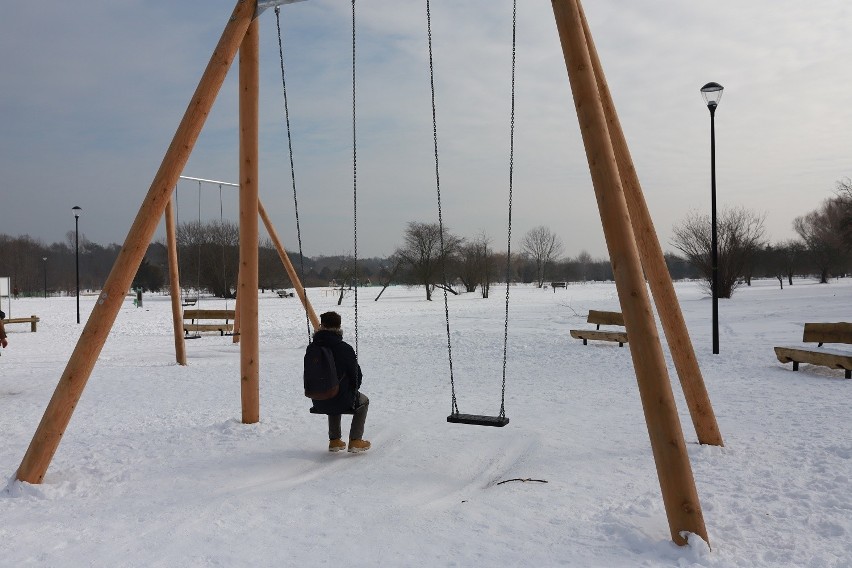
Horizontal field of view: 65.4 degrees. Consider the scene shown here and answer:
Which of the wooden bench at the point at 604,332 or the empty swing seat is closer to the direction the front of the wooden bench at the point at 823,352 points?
the empty swing seat

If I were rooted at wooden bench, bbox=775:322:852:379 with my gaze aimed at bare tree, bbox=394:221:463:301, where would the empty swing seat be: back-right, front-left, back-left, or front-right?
back-left

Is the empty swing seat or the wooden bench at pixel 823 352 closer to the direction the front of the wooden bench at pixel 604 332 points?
the empty swing seat

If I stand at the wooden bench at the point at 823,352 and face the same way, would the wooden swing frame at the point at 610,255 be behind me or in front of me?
in front

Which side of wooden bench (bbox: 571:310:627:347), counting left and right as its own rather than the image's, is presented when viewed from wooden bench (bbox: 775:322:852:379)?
left

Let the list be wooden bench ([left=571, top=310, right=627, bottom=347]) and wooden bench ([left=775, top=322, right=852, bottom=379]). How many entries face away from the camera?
0

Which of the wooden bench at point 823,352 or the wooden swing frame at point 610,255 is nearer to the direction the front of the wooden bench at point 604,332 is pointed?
the wooden swing frame

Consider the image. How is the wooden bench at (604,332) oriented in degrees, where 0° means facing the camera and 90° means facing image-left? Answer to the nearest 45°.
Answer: approximately 45°

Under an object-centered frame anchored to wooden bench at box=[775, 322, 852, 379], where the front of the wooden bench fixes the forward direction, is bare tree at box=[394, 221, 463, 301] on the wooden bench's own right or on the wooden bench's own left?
on the wooden bench's own right

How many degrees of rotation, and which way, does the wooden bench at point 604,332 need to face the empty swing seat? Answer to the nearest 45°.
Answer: approximately 45° to its left

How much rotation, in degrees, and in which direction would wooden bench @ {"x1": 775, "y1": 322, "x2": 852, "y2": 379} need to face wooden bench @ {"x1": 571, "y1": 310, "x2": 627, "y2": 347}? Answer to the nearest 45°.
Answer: approximately 90° to its right

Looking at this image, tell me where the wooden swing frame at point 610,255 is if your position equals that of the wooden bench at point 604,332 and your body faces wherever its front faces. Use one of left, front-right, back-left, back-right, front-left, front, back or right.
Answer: front-left

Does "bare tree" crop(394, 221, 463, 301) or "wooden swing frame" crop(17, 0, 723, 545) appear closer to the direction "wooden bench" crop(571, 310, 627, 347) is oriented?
the wooden swing frame

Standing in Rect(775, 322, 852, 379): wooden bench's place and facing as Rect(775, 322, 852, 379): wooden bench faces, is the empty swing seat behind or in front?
in front

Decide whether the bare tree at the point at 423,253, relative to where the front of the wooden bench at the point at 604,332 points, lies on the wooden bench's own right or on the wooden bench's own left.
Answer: on the wooden bench's own right

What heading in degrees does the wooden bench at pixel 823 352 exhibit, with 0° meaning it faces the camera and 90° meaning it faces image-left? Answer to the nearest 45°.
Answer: approximately 45°
